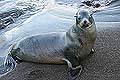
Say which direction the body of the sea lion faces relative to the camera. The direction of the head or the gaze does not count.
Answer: to the viewer's right
